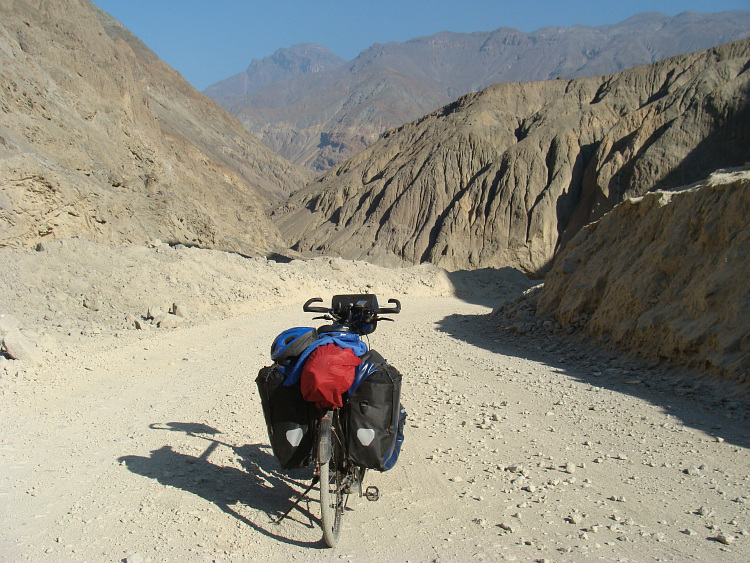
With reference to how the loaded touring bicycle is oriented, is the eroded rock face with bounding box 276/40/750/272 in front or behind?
in front

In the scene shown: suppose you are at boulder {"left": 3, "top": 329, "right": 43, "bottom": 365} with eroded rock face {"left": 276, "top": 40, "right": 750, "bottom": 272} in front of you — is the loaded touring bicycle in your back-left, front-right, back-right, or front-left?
back-right

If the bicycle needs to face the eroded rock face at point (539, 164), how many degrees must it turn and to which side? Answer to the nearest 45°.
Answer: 0° — it already faces it

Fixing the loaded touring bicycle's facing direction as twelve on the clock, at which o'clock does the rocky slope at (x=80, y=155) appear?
The rocky slope is roughly at 11 o'clock from the loaded touring bicycle.

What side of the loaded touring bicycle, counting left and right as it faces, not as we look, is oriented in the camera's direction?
back

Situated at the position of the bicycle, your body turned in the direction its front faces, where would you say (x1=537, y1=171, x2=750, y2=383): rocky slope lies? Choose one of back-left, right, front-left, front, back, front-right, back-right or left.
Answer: front-right
